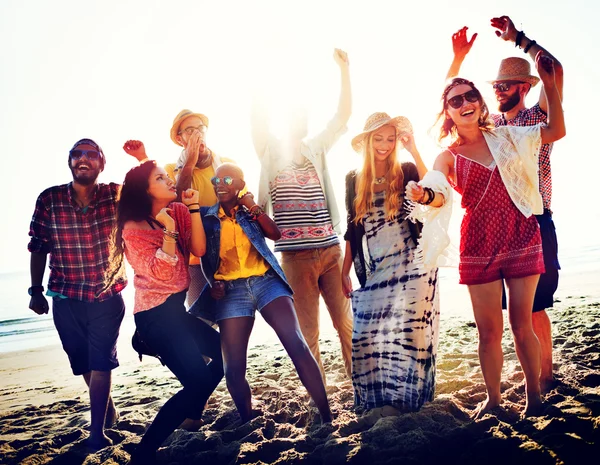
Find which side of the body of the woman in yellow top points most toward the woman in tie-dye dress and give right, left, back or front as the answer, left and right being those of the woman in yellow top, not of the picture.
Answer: left

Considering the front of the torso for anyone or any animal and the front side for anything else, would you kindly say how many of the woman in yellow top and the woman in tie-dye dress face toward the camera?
2

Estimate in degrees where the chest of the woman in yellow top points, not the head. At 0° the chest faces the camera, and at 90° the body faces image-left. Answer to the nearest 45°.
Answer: approximately 0°

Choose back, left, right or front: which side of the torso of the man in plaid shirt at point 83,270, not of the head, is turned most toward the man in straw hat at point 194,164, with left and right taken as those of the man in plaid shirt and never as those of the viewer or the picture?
left

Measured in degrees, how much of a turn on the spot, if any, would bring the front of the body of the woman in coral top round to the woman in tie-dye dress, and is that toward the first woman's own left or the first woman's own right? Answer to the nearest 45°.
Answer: approximately 45° to the first woman's own left

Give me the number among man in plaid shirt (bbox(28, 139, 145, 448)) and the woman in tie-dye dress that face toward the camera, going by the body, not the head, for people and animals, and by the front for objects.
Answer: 2

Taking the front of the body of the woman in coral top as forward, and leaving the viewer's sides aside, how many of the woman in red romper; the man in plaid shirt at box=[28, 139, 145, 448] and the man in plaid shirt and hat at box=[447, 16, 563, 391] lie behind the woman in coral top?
1

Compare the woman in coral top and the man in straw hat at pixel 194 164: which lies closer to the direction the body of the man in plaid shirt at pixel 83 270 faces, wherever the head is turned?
the woman in coral top

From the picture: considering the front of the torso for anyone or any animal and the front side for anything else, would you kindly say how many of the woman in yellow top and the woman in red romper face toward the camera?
2

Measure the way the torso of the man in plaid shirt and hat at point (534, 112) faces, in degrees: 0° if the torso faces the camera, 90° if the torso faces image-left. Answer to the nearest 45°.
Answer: approximately 45°

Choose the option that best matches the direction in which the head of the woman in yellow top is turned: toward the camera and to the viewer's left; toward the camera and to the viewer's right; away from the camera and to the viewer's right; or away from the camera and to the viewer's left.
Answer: toward the camera and to the viewer's left
